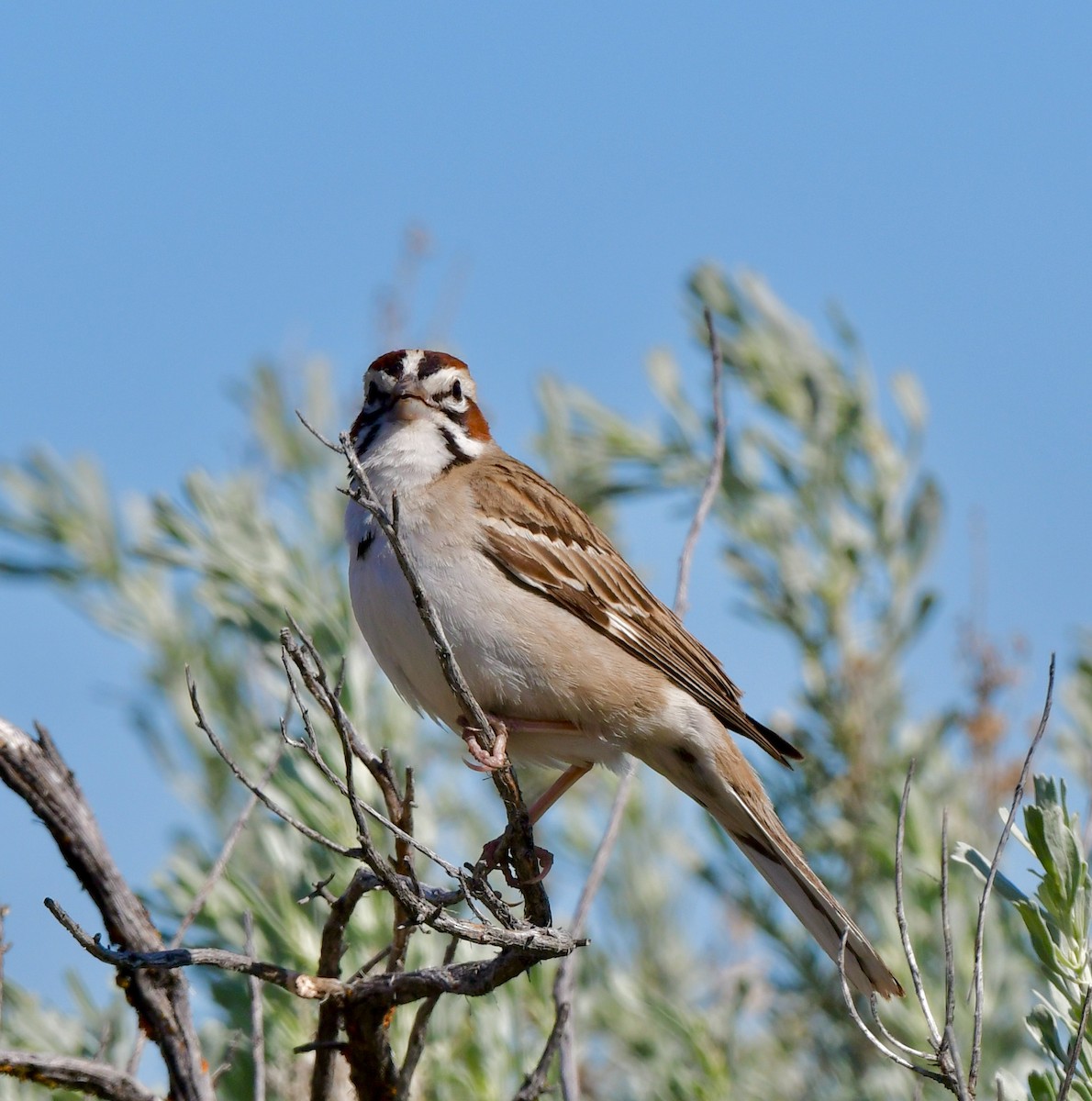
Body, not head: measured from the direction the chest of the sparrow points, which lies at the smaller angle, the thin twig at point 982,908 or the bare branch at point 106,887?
the bare branch

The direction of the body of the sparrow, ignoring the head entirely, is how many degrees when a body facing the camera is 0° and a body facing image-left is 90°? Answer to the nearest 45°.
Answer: approximately 90°

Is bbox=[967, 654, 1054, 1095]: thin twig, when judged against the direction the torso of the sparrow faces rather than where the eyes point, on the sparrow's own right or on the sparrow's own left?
on the sparrow's own left

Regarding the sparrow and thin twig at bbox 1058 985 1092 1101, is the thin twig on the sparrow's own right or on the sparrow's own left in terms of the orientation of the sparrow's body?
on the sparrow's own left
